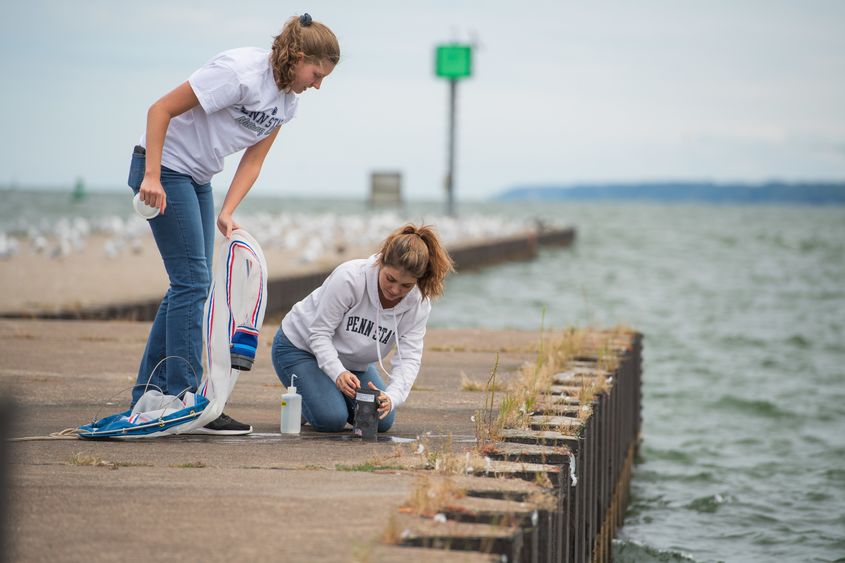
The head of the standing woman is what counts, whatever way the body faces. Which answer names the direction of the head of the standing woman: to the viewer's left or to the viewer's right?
to the viewer's right

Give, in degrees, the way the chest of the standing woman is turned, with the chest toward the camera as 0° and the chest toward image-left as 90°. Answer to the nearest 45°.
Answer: approximately 315°

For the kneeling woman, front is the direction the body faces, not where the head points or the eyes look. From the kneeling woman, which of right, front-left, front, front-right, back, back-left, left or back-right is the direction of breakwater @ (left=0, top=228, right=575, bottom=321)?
back-left

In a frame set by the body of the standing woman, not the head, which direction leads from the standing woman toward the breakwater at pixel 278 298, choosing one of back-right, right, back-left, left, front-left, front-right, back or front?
back-left

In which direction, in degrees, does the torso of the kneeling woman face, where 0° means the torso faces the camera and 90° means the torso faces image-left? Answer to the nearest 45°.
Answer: approximately 315°
